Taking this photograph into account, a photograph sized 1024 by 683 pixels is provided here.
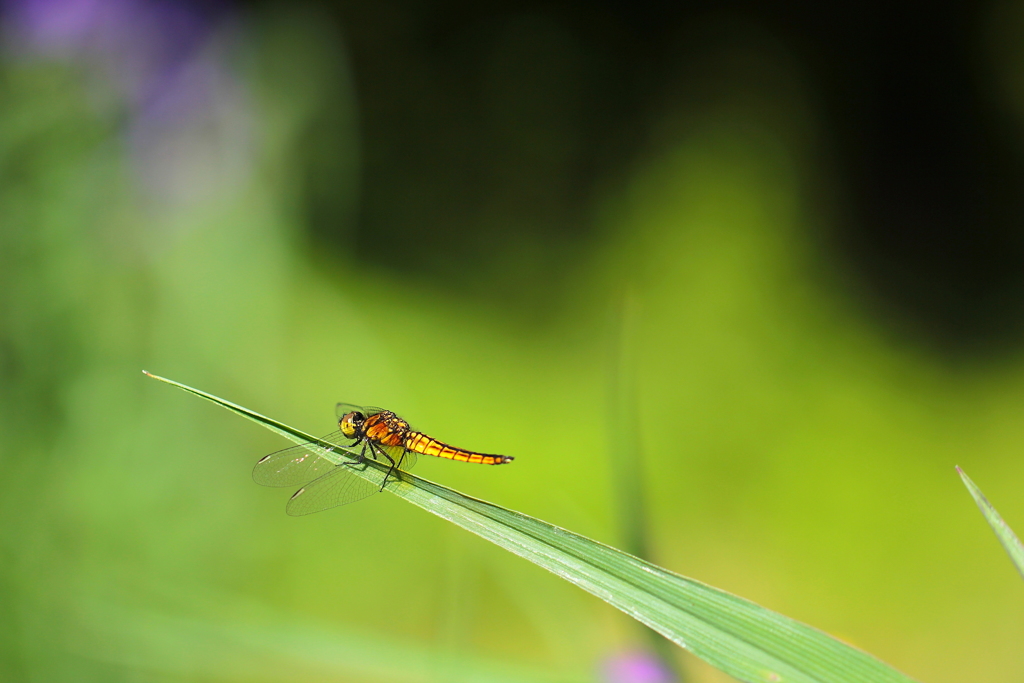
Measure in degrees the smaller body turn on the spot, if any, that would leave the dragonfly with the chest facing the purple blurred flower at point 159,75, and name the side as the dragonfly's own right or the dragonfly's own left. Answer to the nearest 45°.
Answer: approximately 90° to the dragonfly's own right

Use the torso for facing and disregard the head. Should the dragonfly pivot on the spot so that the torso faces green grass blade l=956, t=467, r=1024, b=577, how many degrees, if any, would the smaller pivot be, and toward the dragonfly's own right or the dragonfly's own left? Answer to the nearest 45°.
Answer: approximately 135° to the dragonfly's own left

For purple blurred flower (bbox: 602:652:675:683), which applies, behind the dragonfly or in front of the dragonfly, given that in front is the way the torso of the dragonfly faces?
behind

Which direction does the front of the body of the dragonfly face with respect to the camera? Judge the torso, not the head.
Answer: to the viewer's left
